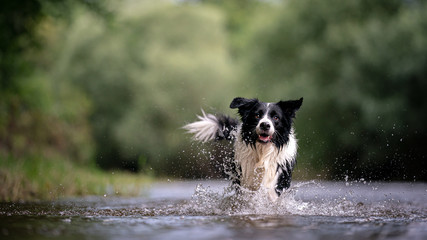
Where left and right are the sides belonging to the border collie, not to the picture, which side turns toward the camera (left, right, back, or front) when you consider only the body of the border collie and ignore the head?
front
